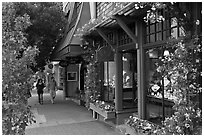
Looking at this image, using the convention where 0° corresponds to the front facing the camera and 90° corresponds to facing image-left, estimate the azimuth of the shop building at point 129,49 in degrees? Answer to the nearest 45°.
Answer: approximately 45°
